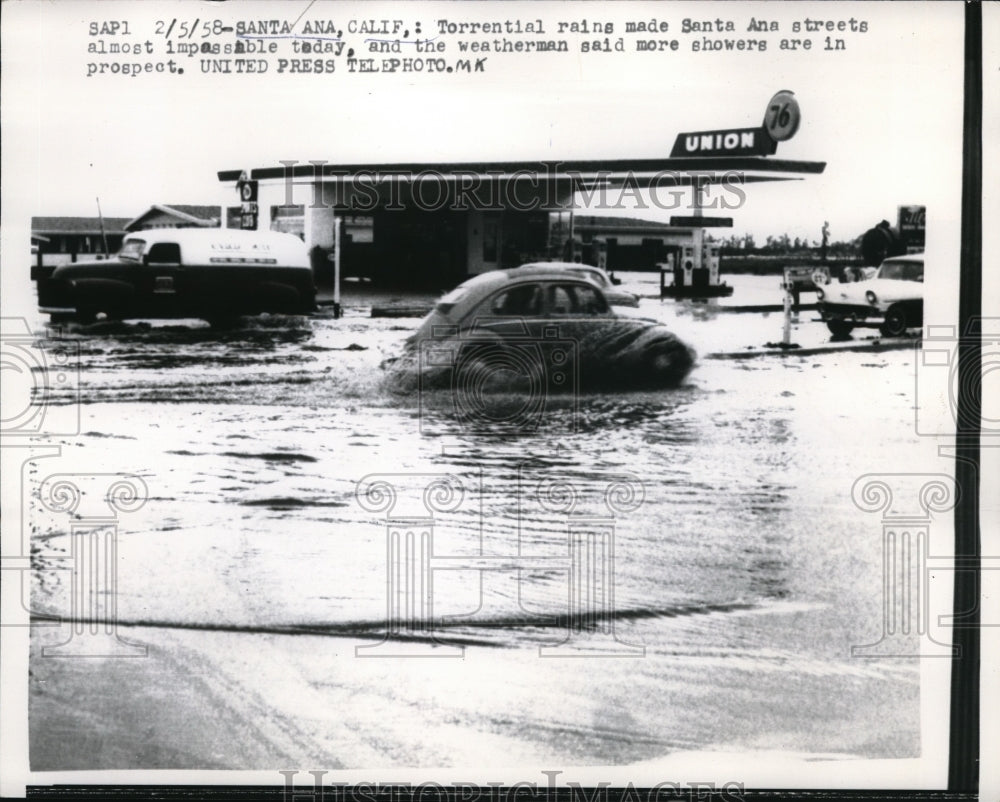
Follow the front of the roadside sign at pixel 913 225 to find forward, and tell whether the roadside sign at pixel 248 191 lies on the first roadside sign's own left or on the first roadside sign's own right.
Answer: on the first roadside sign's own right

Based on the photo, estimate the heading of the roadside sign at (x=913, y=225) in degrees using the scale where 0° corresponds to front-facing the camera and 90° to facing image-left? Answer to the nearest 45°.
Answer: approximately 0°

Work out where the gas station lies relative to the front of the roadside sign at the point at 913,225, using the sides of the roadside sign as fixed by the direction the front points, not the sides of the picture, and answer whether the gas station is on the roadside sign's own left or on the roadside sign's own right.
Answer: on the roadside sign's own right

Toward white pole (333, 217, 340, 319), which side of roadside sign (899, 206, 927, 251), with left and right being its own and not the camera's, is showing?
right
